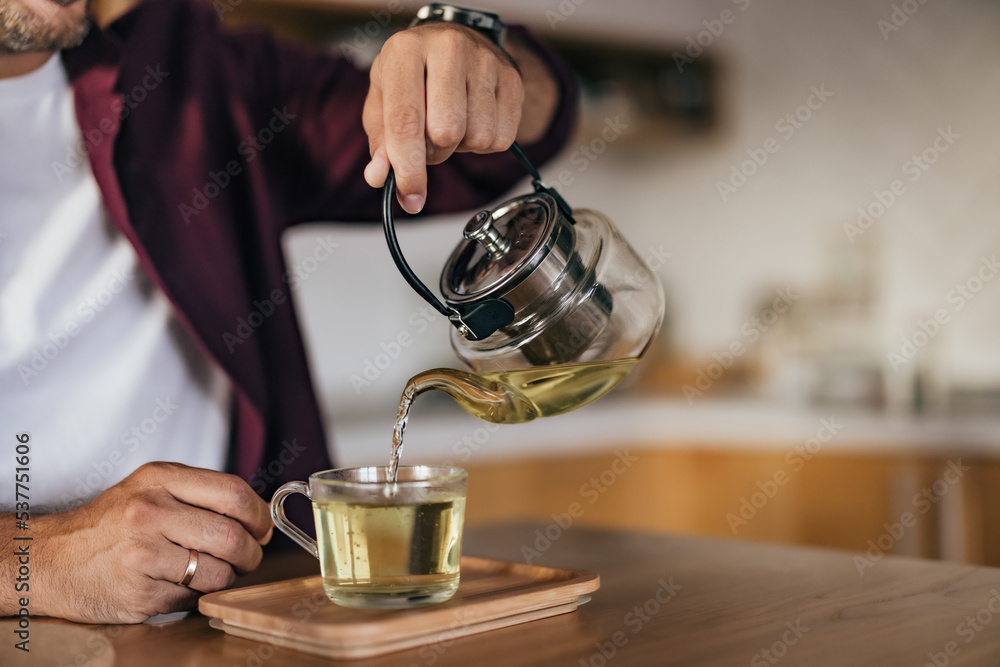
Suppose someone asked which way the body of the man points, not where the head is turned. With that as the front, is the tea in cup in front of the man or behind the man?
in front

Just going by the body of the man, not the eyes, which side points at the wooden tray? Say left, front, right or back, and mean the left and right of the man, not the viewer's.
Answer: front
